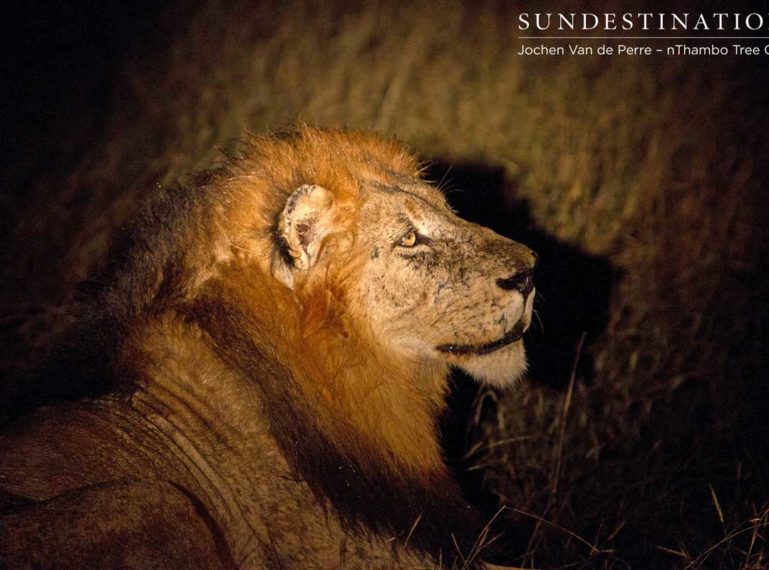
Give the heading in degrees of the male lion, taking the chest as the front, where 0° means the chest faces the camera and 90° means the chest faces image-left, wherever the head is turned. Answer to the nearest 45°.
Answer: approximately 270°
